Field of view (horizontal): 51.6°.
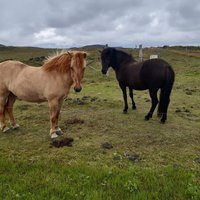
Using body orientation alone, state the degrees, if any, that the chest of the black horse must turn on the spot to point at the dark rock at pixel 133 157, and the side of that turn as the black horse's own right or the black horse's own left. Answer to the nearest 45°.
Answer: approximately 135° to the black horse's own left

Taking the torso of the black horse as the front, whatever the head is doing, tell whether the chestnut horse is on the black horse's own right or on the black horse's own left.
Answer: on the black horse's own left

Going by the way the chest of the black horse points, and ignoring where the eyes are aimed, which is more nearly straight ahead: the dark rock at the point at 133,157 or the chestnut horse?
the chestnut horse

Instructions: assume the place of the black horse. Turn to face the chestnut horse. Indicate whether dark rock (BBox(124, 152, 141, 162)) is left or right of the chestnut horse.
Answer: left

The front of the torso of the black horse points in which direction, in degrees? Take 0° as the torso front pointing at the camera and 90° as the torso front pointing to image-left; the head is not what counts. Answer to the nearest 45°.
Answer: approximately 135°
